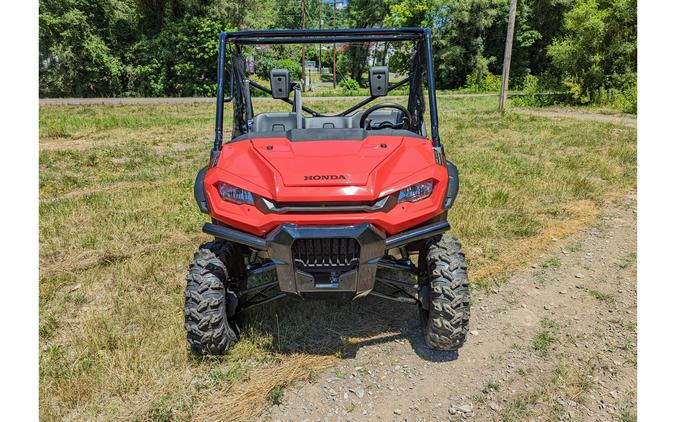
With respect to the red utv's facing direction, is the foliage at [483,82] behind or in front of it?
behind

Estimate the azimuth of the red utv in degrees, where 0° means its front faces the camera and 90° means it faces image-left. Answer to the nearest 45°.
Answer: approximately 0°

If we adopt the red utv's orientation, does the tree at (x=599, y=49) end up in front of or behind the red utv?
behind

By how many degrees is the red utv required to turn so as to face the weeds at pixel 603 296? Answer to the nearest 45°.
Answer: approximately 135° to its left
